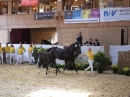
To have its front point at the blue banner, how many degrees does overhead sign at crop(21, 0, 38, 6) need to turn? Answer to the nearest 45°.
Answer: approximately 45° to its left

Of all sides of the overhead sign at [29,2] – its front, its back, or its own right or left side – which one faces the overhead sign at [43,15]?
left
